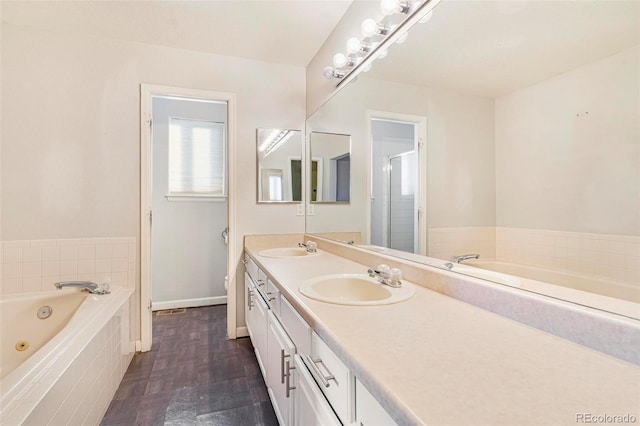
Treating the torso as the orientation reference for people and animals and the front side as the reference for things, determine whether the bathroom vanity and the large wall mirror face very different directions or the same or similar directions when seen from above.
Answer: same or similar directions

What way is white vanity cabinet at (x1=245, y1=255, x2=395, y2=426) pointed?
to the viewer's left

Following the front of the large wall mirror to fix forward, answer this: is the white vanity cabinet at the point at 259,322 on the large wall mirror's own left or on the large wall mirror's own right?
on the large wall mirror's own right

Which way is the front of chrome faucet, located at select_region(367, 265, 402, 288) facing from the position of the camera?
facing the viewer and to the left of the viewer

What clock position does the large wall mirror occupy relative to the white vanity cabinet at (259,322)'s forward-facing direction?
The large wall mirror is roughly at 8 o'clock from the white vanity cabinet.

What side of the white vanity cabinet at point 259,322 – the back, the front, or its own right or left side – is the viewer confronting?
left

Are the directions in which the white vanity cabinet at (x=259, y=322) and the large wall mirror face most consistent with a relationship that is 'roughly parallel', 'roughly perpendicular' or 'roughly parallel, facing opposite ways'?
roughly parallel
